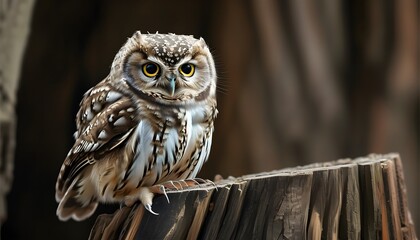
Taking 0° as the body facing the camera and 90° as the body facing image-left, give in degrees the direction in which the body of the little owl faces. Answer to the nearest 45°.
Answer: approximately 315°
